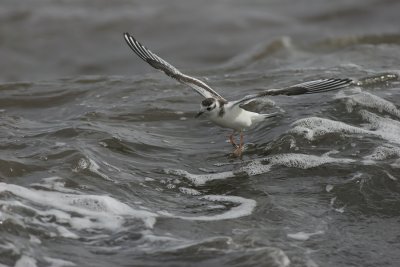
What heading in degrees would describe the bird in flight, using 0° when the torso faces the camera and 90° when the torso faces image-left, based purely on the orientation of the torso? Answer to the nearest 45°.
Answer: approximately 45°
